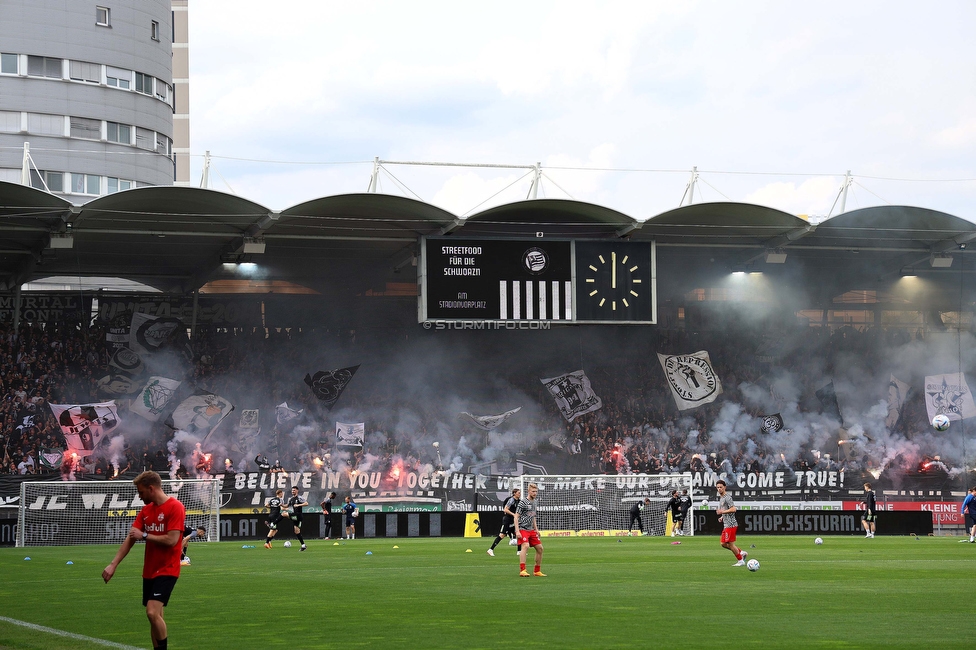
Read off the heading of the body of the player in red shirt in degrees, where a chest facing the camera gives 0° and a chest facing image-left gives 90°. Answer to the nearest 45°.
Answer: approximately 45°

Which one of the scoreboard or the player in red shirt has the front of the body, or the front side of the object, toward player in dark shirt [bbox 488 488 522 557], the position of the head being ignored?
the scoreboard

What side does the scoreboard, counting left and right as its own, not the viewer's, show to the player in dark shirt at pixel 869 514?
left

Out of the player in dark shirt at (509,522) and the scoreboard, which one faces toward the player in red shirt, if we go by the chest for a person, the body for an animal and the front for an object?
the scoreboard

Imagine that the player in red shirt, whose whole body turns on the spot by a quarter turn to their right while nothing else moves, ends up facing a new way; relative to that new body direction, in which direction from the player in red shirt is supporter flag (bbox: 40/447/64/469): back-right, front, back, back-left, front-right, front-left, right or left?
front-right

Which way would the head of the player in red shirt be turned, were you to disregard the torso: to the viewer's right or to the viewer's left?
to the viewer's left

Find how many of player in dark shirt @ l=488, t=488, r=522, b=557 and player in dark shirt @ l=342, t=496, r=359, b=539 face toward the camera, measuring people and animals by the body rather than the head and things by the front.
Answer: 1

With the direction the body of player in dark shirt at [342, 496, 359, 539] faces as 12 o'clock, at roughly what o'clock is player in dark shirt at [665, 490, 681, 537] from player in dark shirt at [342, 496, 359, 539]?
player in dark shirt at [665, 490, 681, 537] is roughly at 9 o'clock from player in dark shirt at [342, 496, 359, 539].
